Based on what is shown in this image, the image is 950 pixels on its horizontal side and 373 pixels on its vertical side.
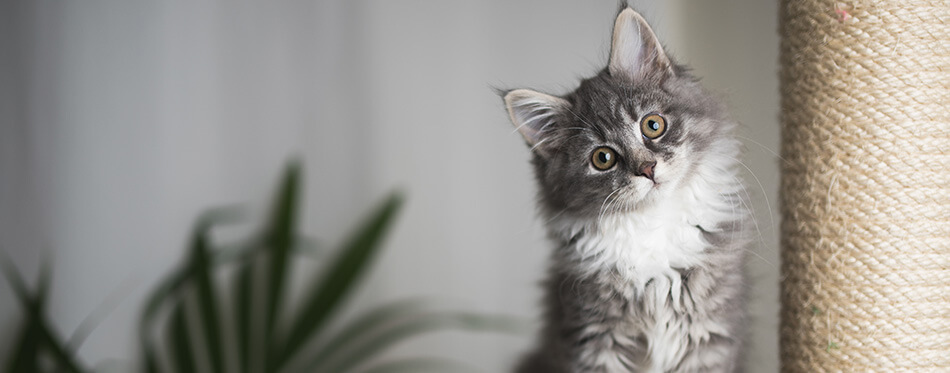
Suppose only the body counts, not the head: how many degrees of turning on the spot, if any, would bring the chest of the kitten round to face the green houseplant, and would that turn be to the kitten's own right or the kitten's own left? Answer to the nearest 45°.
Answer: approximately 90° to the kitten's own right

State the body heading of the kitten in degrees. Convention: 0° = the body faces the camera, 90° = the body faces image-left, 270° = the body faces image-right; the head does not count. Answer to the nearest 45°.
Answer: approximately 0°
